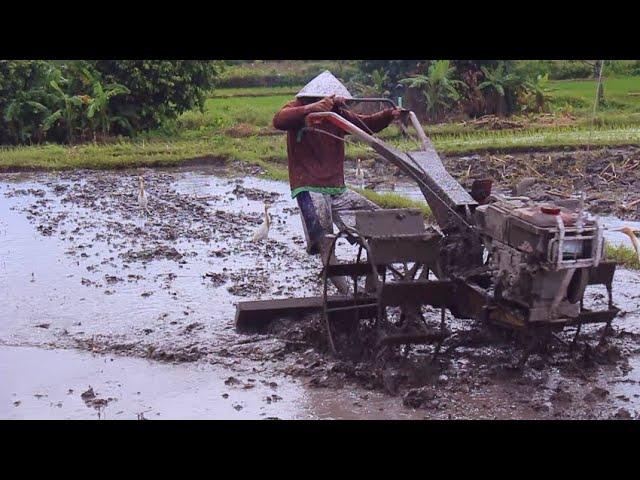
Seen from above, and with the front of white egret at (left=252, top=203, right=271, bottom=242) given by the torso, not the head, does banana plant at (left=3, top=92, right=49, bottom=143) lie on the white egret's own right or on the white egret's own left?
on the white egret's own left

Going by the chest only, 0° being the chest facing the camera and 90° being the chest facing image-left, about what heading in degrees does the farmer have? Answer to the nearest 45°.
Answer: approximately 315°

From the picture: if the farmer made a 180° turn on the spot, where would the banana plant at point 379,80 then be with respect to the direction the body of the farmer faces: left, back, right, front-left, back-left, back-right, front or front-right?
front-right

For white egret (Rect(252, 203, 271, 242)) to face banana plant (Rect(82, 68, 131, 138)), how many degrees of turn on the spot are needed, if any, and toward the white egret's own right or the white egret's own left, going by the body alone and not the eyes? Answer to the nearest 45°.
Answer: approximately 90° to the white egret's own left

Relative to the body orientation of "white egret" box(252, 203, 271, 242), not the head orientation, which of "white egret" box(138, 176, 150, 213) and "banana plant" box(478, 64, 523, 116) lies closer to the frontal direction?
the banana plant
